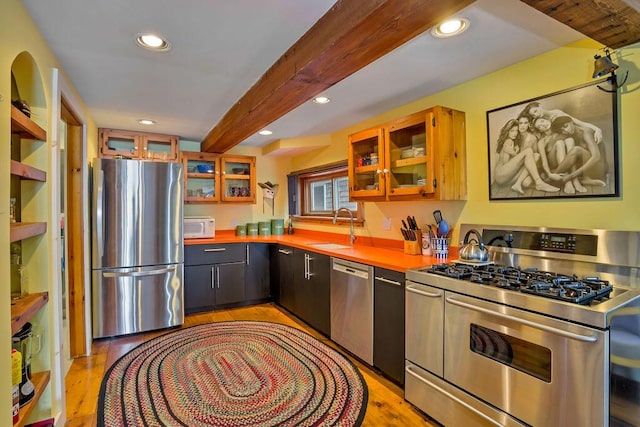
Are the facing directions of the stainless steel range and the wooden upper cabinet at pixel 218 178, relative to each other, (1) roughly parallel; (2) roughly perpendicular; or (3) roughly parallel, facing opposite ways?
roughly perpendicular

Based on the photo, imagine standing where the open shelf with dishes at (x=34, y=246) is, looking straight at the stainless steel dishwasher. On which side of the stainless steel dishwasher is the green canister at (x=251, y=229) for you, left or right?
left

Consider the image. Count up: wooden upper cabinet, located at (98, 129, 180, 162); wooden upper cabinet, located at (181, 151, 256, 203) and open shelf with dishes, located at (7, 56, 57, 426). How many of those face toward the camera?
2

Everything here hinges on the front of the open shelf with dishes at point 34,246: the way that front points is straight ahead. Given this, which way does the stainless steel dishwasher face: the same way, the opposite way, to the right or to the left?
the opposite way

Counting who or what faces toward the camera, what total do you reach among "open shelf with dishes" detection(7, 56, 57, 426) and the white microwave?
1

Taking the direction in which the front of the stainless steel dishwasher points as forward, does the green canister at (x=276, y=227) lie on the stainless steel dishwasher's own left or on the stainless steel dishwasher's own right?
on the stainless steel dishwasher's own right

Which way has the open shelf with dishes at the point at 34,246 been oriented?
to the viewer's right

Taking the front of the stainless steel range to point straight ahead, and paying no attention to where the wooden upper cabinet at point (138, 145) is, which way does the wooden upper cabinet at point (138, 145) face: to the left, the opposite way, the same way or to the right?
to the left
